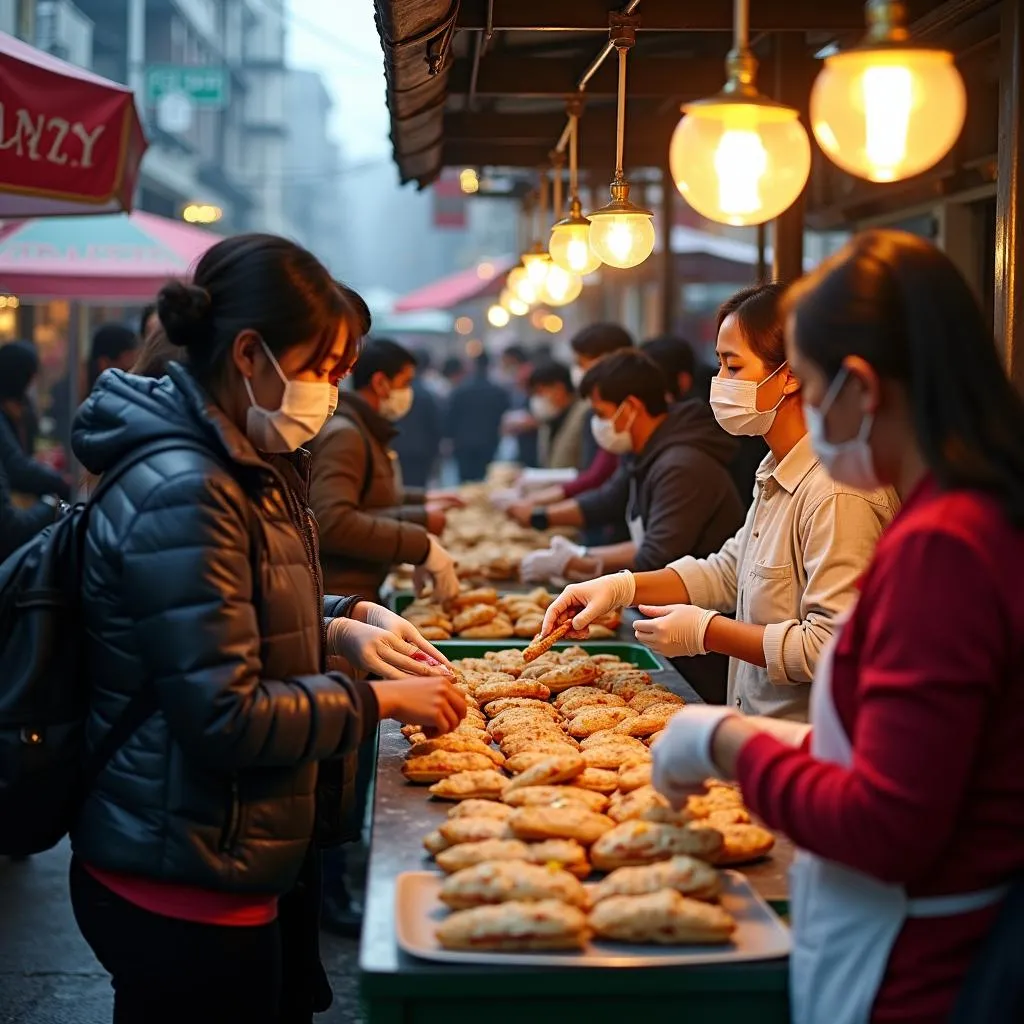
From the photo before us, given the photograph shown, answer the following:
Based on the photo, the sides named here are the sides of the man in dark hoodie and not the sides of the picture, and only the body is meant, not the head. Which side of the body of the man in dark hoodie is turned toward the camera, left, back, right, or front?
left

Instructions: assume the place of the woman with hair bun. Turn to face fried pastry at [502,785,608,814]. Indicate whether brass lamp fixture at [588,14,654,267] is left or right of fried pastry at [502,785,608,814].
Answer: left

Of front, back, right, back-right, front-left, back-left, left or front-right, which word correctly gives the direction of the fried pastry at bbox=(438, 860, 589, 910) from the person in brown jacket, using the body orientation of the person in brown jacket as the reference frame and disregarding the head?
right

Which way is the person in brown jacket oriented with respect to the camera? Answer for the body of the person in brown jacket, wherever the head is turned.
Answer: to the viewer's right

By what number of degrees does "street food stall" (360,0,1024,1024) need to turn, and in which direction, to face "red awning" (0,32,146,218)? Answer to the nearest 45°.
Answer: approximately 45° to its right

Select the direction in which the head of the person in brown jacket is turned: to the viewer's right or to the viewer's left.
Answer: to the viewer's right

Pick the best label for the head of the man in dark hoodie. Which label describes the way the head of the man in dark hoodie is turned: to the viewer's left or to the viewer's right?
to the viewer's left

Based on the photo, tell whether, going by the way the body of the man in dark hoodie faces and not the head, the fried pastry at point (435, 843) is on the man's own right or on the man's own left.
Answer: on the man's own left

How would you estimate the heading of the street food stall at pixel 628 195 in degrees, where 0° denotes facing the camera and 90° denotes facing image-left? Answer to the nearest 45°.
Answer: approximately 90°

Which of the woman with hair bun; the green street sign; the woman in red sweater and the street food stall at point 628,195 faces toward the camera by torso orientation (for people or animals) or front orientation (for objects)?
the green street sign

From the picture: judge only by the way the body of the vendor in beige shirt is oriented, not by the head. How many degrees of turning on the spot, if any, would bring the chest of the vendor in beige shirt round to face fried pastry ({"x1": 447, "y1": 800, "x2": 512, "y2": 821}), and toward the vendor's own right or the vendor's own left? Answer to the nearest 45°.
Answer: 0° — they already face it

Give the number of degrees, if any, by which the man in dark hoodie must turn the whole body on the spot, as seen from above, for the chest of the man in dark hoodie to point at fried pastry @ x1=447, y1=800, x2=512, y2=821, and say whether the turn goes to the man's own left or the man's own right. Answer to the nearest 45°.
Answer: approximately 90° to the man's own left

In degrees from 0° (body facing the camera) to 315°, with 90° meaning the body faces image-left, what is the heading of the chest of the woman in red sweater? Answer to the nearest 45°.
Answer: approximately 90°
